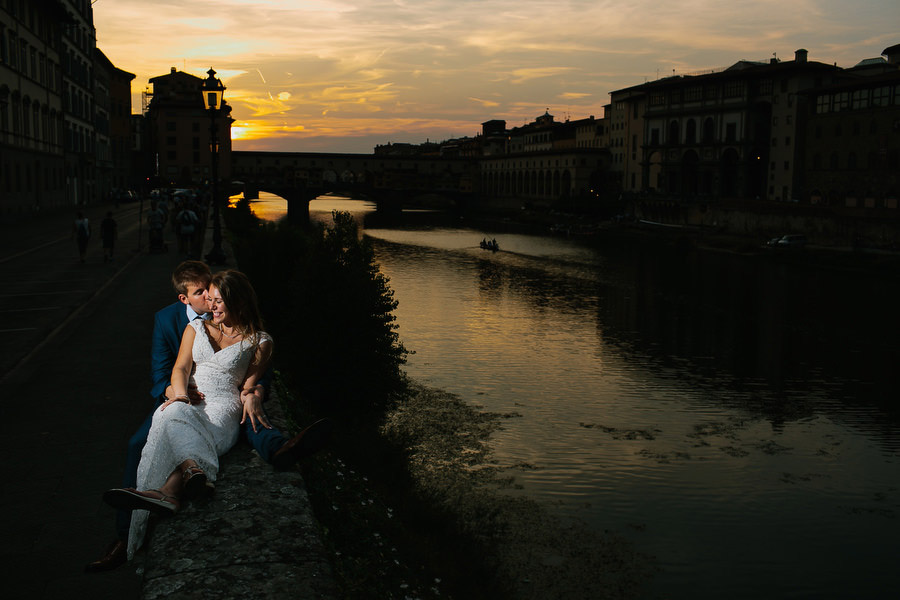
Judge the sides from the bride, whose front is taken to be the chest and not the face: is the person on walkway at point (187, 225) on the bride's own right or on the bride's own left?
on the bride's own right

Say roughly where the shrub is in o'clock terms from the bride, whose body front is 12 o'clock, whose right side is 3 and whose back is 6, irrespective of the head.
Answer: The shrub is roughly at 5 o'clock from the bride.

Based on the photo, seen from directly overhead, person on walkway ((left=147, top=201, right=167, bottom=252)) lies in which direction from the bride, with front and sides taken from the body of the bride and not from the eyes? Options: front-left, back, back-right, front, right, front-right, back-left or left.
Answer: back-right

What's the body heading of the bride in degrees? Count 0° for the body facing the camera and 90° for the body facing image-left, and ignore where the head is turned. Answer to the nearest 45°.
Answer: approximately 45°

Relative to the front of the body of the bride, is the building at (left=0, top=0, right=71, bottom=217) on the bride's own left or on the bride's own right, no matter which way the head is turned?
on the bride's own right
